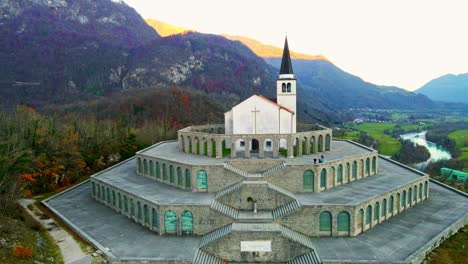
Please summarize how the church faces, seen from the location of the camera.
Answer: facing the viewer

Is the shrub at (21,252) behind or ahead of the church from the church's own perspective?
ahead
